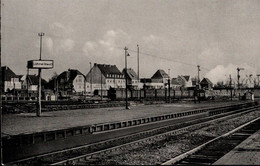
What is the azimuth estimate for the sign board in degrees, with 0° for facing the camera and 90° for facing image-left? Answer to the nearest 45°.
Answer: approximately 0°

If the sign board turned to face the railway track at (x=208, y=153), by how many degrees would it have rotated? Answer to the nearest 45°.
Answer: approximately 45° to its left
